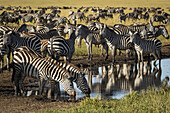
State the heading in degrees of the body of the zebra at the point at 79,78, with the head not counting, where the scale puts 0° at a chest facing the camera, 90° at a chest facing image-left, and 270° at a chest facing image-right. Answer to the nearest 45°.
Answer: approximately 270°

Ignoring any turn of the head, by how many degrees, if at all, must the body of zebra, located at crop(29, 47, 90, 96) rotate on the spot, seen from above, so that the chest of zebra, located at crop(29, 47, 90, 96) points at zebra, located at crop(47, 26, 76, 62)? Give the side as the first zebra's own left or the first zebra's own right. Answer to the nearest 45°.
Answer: approximately 90° to the first zebra's own left

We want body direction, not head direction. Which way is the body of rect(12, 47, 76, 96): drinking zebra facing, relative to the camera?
to the viewer's right

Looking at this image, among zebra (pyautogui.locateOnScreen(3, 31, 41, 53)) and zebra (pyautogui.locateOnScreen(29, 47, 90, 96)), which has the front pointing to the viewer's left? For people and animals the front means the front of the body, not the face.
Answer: zebra (pyautogui.locateOnScreen(3, 31, 41, 53))

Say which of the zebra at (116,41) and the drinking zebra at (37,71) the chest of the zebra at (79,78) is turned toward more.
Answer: the zebra

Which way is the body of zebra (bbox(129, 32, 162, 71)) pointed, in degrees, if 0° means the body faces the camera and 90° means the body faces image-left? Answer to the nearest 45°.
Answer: approximately 45°

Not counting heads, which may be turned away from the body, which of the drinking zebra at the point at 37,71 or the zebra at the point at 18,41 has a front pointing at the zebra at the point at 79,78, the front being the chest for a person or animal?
the drinking zebra

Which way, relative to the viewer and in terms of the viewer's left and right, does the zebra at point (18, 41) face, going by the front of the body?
facing to the left of the viewer

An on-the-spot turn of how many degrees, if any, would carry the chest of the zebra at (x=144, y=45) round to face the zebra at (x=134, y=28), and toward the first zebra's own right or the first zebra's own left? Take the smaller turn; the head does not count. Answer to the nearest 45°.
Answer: approximately 135° to the first zebra's own right
